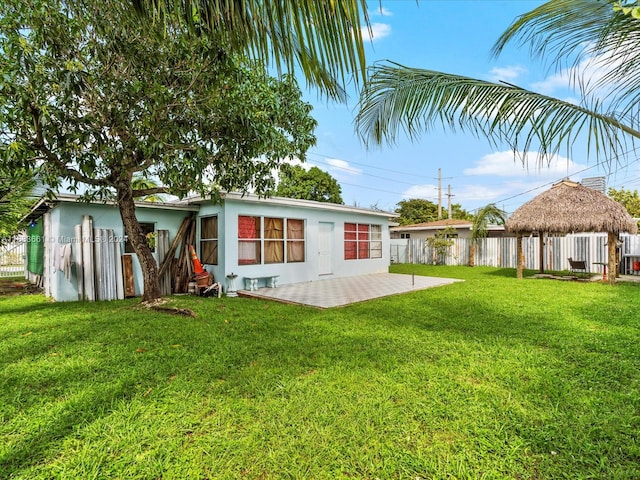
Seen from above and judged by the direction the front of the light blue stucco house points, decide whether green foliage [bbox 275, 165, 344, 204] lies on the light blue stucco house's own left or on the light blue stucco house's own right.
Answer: on the light blue stucco house's own left

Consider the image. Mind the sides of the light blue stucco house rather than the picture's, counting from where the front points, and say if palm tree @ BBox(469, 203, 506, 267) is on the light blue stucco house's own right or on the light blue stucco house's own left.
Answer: on the light blue stucco house's own left

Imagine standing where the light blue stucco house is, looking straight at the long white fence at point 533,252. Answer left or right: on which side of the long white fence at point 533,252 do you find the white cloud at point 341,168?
left

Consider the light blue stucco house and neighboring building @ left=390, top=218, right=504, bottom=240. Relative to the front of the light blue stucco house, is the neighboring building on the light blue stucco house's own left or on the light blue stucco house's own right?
on the light blue stucco house's own left

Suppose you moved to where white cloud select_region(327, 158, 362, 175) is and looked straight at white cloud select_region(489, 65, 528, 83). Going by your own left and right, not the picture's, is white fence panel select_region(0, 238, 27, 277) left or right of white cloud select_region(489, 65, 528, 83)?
right

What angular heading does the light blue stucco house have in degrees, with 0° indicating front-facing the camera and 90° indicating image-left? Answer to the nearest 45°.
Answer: approximately 315°

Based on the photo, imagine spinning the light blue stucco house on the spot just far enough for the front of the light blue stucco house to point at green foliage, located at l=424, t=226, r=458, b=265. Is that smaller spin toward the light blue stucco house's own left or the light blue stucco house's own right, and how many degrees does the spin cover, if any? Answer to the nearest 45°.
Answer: approximately 90° to the light blue stucco house's own left
